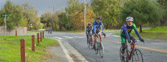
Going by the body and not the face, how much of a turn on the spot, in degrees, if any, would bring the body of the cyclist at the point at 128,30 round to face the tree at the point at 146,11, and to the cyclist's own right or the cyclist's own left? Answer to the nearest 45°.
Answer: approximately 135° to the cyclist's own left

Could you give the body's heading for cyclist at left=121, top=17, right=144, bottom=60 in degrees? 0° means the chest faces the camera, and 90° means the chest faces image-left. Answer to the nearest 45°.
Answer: approximately 315°

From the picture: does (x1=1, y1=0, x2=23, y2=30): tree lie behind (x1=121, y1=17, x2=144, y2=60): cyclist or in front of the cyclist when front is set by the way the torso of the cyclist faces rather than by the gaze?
behind
